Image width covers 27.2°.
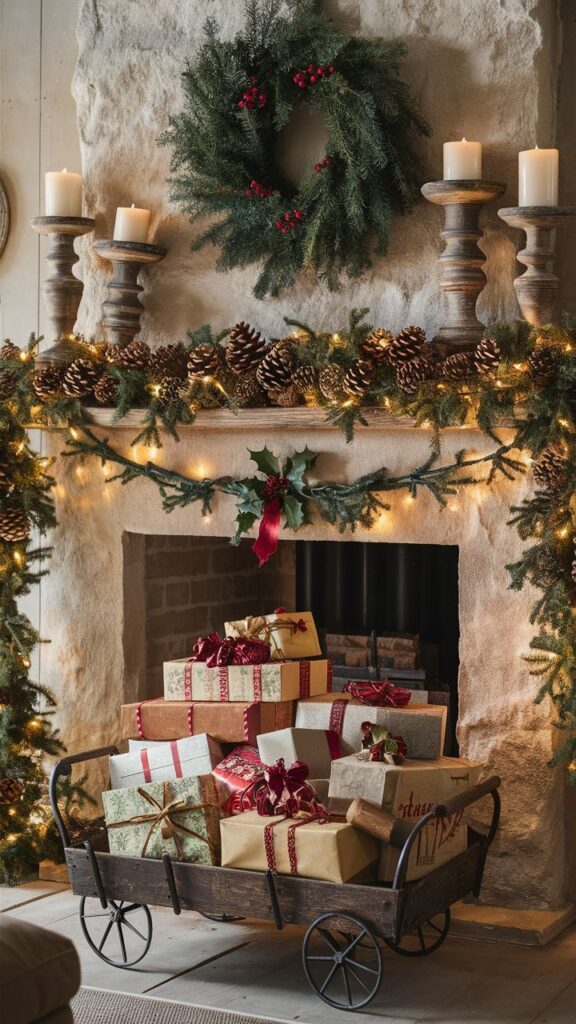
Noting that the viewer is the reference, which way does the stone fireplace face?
facing the viewer

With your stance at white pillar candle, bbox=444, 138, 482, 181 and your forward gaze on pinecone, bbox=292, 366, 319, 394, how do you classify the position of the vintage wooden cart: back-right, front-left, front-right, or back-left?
front-left

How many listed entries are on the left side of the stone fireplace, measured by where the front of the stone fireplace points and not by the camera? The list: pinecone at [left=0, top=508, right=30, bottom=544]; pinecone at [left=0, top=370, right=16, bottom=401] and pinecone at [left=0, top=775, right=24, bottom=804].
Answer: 0

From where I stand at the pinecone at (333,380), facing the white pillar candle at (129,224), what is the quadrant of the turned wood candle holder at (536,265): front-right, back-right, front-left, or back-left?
back-right

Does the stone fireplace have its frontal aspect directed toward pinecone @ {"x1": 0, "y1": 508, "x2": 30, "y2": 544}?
no
